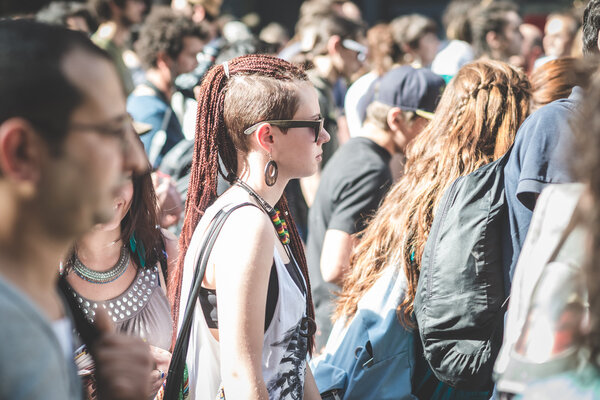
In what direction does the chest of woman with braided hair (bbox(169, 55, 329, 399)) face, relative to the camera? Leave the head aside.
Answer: to the viewer's right

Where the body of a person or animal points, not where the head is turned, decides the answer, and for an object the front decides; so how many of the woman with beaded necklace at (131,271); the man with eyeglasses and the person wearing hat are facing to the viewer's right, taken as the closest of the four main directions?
2

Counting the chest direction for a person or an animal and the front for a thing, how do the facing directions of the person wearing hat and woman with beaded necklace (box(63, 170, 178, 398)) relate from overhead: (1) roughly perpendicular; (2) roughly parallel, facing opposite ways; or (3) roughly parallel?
roughly perpendicular

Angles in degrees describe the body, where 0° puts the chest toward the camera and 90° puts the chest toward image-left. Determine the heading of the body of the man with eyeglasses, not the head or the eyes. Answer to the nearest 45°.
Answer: approximately 270°

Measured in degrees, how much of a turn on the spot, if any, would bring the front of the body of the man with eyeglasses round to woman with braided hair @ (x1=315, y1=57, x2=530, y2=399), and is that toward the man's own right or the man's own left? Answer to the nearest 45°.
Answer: approximately 45° to the man's own left

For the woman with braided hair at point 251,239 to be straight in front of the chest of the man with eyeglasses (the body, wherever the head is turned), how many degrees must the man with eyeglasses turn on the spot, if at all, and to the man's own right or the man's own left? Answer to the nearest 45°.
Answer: approximately 45° to the man's own left

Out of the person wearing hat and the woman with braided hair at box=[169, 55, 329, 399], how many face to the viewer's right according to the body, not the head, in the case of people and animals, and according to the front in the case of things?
2

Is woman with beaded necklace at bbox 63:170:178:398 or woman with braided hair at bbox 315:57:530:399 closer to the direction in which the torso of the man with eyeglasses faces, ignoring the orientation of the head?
the woman with braided hair

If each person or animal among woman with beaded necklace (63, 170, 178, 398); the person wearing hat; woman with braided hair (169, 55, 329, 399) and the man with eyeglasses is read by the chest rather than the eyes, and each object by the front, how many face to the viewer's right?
3

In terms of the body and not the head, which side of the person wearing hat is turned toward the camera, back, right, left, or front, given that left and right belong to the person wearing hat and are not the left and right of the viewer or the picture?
right
